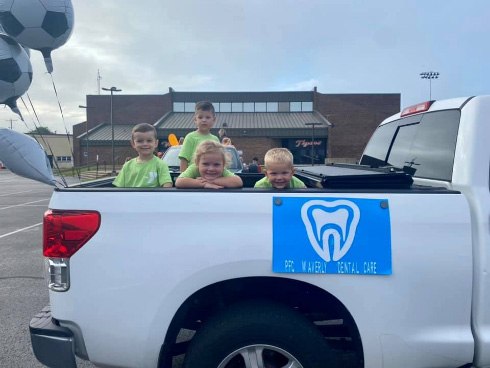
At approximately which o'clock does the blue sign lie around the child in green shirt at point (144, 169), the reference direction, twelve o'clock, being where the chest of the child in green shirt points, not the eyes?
The blue sign is roughly at 11 o'clock from the child in green shirt.

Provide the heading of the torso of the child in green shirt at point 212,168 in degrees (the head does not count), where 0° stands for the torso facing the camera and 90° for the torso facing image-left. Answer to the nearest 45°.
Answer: approximately 0°

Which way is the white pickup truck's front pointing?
to the viewer's right

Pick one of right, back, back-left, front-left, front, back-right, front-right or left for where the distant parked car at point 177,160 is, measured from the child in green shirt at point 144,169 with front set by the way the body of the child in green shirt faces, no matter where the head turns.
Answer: back

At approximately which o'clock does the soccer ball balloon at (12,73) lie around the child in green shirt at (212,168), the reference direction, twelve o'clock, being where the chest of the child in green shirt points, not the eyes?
The soccer ball balloon is roughly at 4 o'clock from the child in green shirt.

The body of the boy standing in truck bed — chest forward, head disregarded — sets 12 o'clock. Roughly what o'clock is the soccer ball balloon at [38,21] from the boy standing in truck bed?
The soccer ball balloon is roughly at 2 o'clock from the boy standing in truck bed.

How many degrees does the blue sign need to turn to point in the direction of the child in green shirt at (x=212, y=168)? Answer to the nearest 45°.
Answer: approximately 135° to its right

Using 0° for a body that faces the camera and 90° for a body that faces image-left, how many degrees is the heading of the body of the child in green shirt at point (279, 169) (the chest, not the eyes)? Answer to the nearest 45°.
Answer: approximately 0°

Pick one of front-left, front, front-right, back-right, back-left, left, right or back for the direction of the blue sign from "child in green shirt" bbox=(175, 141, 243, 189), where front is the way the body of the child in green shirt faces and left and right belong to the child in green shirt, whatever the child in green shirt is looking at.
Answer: front-left

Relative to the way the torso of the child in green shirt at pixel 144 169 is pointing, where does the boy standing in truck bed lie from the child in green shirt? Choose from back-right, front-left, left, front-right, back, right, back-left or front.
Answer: back-left
